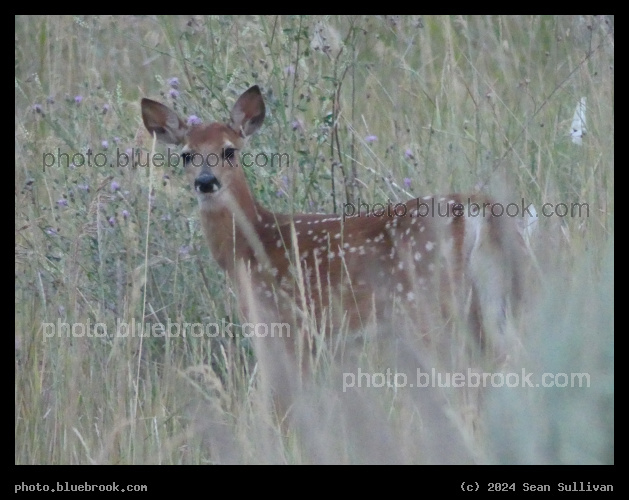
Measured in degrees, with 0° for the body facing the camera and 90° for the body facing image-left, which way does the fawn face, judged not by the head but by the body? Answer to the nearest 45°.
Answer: approximately 90°

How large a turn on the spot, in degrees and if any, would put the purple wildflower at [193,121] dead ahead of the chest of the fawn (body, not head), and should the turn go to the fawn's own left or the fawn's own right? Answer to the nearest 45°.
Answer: approximately 45° to the fawn's own right
